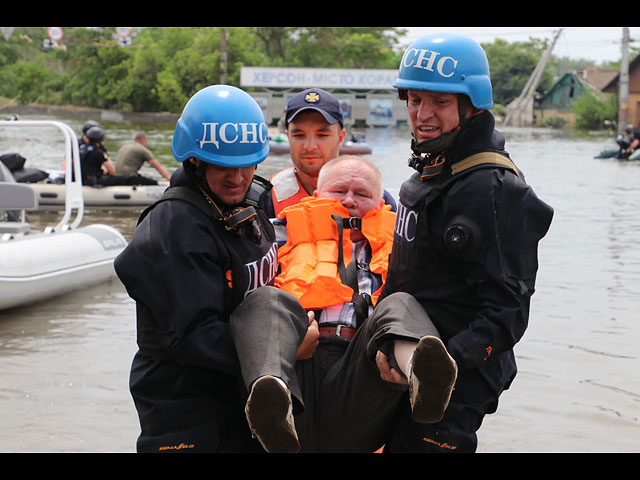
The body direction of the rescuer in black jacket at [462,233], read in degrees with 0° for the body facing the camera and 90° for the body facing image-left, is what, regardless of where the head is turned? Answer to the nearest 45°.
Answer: approximately 45°

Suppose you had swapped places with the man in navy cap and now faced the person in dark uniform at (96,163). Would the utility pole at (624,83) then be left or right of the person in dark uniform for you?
right

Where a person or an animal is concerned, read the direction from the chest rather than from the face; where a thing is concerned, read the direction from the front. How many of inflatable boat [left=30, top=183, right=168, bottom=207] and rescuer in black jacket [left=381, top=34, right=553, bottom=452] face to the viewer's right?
1

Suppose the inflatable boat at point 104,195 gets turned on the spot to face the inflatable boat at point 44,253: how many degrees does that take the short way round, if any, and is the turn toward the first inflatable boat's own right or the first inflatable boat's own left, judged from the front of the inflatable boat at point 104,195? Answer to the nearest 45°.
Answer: approximately 90° to the first inflatable boat's own right

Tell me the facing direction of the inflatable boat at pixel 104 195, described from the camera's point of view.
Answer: facing to the right of the viewer

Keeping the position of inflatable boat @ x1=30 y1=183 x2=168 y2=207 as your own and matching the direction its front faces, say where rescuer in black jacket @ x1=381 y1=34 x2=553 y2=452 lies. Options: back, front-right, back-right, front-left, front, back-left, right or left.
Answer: right

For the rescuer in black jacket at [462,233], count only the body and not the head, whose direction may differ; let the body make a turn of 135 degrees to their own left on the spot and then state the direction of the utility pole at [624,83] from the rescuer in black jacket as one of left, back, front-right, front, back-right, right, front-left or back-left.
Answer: left

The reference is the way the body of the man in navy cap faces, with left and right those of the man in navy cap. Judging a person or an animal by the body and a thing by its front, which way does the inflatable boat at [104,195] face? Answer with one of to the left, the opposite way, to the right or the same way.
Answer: to the left

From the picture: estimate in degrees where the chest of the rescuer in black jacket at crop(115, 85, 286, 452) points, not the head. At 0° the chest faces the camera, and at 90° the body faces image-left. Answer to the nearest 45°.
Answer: approximately 315°
